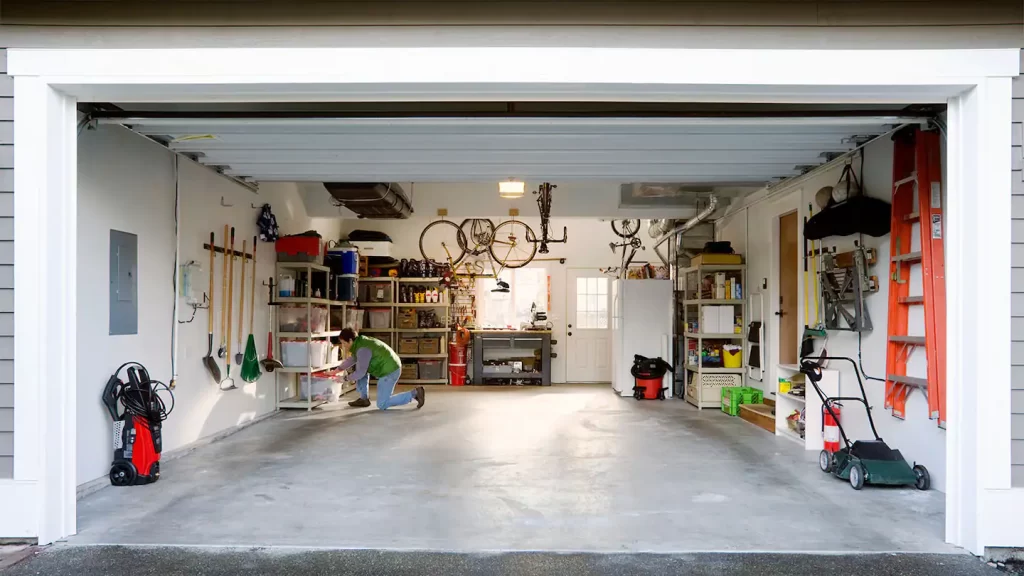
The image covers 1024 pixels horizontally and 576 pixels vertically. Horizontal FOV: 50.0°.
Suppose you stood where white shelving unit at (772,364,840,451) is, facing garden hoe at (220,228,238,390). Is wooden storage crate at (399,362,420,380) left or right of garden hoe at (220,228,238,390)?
right

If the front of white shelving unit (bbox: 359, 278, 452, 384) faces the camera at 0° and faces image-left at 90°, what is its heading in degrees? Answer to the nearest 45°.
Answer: approximately 0°

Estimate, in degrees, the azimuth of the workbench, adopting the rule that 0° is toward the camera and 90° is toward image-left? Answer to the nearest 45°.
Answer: approximately 0°

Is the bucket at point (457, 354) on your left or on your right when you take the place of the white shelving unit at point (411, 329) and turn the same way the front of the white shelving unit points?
on your left

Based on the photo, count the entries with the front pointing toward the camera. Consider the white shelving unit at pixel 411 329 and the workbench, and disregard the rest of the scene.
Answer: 2

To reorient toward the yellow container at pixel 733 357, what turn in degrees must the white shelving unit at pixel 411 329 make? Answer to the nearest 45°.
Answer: approximately 45° to its left

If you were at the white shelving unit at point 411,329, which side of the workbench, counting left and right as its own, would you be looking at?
right

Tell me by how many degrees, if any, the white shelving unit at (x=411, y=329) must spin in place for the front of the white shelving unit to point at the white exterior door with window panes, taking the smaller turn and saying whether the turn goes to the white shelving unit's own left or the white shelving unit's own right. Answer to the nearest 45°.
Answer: approximately 90° to the white shelving unit's own left

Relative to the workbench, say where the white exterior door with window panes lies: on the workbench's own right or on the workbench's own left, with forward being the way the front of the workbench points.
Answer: on the workbench's own left
